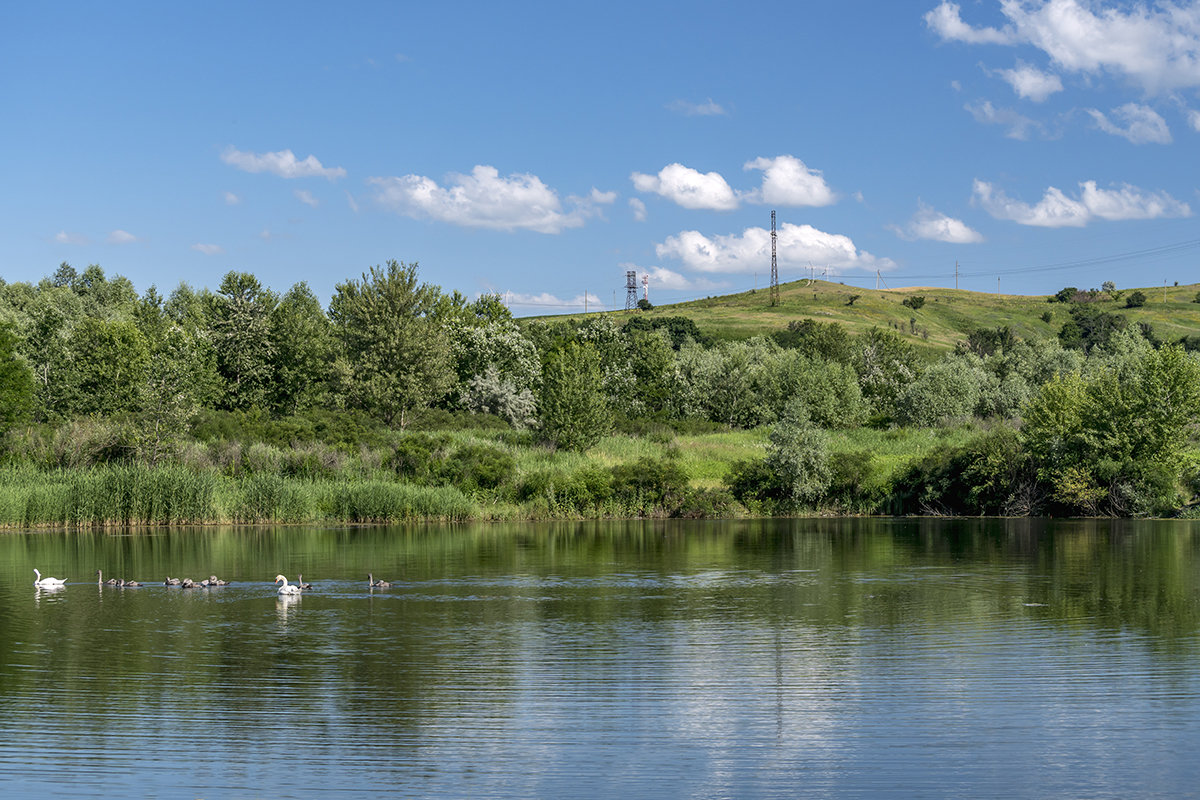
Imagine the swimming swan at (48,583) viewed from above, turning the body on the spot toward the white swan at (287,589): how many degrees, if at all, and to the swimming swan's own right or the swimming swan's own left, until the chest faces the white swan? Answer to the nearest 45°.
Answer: approximately 135° to the swimming swan's own left

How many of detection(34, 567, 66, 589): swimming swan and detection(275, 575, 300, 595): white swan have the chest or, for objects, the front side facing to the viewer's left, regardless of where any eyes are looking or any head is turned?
2

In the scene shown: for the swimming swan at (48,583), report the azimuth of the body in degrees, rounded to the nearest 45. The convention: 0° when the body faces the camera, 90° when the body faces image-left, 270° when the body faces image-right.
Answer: approximately 90°

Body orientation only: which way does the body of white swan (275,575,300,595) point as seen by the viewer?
to the viewer's left

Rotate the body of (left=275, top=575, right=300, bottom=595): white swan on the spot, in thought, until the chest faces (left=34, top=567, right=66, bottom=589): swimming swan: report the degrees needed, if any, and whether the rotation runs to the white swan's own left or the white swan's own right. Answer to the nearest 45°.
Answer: approximately 45° to the white swan's own right
